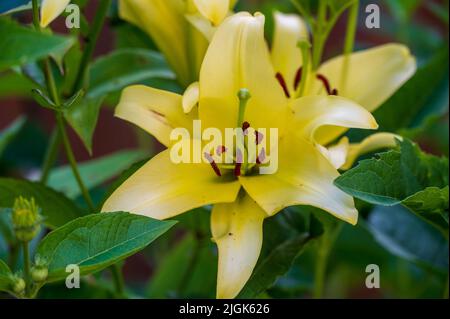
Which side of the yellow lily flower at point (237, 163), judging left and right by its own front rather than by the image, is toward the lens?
front
